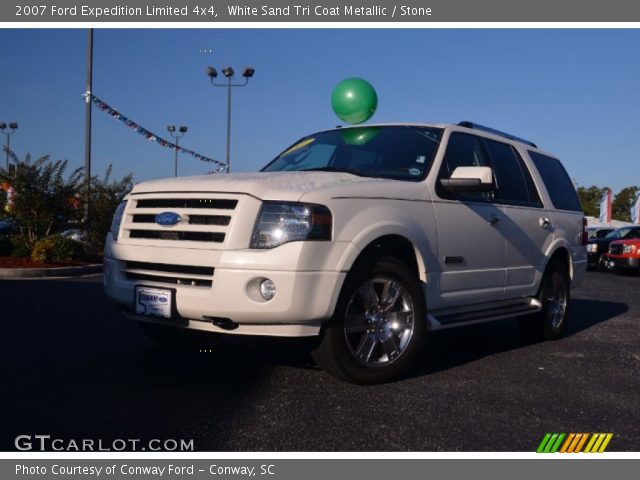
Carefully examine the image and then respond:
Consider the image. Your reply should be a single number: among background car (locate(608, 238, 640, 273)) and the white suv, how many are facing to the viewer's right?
0

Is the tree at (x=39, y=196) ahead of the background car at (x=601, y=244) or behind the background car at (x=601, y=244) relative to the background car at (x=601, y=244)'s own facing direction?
ahead

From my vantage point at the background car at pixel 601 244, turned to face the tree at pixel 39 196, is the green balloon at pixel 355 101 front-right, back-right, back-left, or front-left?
front-left

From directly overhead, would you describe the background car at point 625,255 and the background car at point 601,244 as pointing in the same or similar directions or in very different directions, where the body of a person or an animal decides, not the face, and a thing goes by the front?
same or similar directions

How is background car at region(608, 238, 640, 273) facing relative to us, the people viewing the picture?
facing the viewer and to the left of the viewer

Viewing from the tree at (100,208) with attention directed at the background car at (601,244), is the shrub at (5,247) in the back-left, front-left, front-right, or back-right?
back-right

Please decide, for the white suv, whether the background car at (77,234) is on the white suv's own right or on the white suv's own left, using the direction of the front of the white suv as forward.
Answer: on the white suv's own right

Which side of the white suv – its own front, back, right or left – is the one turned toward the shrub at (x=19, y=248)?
right
